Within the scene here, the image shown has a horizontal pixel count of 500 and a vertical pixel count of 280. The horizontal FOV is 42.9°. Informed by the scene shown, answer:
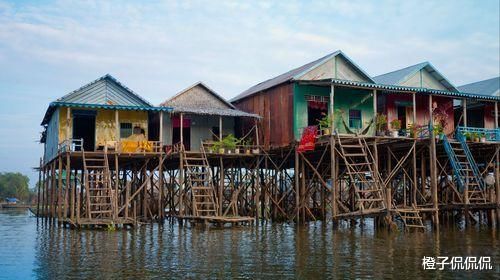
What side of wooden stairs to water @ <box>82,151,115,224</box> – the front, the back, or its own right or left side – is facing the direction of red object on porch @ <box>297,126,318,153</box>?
left

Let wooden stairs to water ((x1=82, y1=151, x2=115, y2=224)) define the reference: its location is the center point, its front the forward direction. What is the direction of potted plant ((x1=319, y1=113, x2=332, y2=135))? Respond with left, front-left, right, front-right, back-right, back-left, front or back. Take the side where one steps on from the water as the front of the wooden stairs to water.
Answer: left

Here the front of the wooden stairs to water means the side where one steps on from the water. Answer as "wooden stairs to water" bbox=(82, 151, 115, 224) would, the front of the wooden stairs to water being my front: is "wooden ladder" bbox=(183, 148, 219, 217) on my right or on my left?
on my left

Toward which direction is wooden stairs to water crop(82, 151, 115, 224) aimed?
toward the camera

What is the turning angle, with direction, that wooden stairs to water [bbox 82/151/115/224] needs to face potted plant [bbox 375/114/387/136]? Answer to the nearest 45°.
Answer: approximately 90° to its left

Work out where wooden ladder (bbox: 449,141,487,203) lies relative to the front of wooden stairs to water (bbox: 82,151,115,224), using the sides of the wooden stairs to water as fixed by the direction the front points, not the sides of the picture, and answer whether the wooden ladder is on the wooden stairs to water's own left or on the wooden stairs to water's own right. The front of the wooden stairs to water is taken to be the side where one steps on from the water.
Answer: on the wooden stairs to water's own left

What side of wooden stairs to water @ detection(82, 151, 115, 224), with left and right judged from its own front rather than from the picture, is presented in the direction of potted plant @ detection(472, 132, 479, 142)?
left

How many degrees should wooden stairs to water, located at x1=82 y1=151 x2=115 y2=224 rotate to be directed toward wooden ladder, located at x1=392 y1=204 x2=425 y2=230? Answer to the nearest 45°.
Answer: approximately 90° to its left
